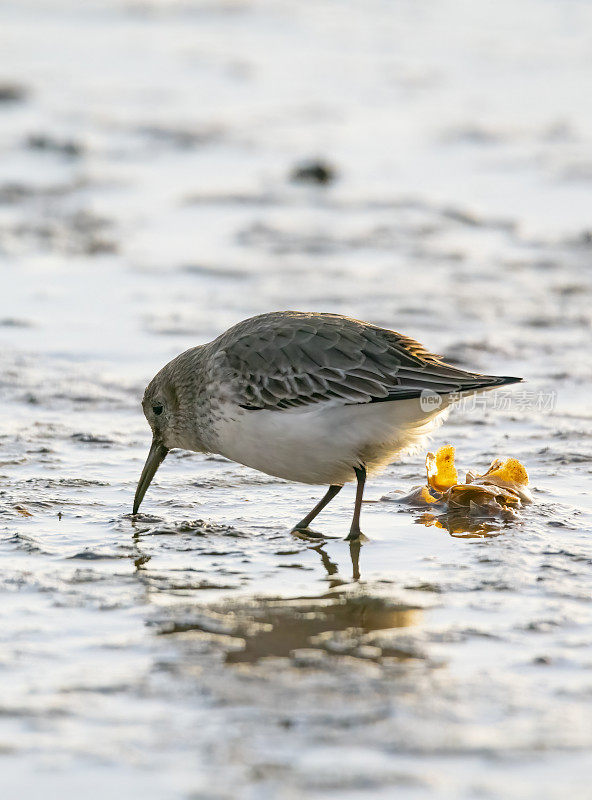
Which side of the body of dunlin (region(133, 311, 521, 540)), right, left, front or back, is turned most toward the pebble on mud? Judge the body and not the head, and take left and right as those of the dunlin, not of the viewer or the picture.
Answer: right

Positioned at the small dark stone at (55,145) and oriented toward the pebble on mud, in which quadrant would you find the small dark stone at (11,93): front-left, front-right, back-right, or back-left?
back-left

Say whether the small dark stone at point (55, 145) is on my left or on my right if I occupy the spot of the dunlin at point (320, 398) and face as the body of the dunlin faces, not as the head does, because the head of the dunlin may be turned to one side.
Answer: on my right

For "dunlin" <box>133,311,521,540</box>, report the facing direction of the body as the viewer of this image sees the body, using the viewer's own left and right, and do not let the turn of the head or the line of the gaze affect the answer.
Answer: facing to the left of the viewer

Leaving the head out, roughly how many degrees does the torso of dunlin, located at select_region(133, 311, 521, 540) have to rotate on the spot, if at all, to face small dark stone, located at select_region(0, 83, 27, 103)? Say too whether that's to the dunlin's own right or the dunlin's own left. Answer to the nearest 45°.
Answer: approximately 90° to the dunlin's own right

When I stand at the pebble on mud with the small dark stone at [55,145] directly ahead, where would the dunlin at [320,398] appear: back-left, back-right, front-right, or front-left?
back-left
